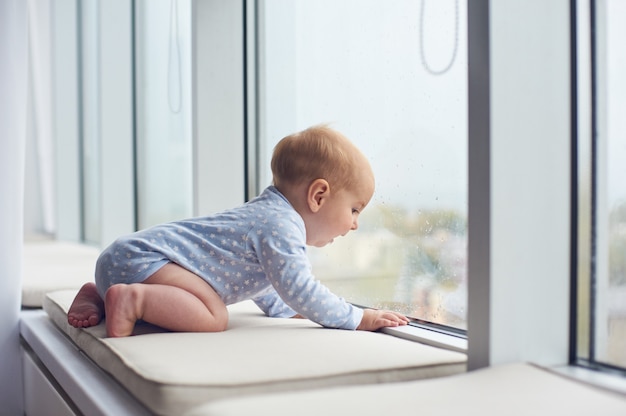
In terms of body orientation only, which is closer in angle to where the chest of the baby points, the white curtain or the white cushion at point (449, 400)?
the white cushion

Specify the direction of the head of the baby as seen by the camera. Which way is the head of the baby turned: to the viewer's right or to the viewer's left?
to the viewer's right

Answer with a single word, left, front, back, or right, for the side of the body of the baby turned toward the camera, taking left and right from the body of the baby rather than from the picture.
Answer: right

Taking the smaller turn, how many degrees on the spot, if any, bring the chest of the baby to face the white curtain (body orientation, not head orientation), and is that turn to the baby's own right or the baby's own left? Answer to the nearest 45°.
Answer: approximately 135° to the baby's own left

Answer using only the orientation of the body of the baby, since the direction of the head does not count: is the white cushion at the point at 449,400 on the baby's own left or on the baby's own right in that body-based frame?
on the baby's own right
